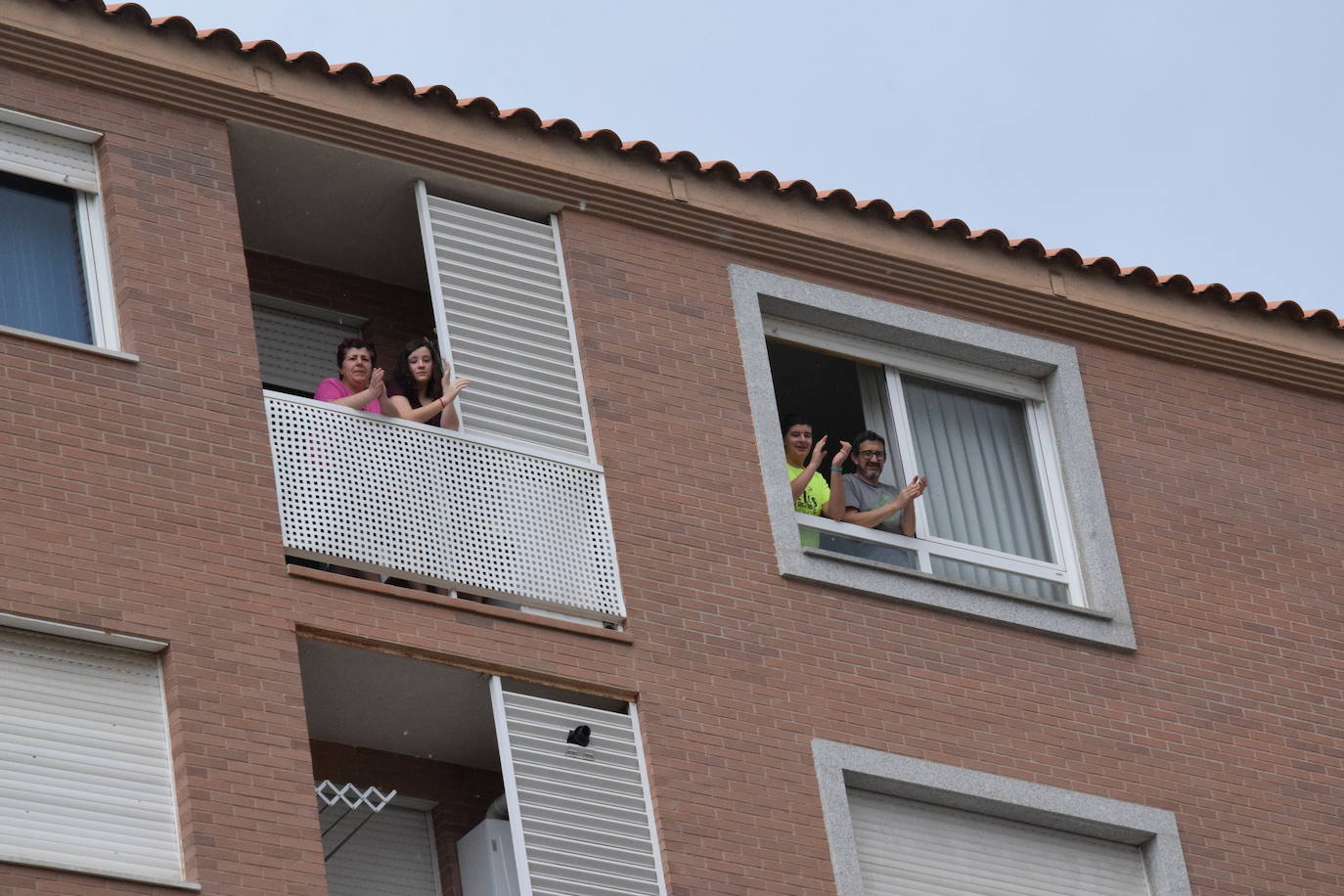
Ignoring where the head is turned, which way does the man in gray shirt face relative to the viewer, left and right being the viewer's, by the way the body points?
facing the viewer and to the right of the viewer

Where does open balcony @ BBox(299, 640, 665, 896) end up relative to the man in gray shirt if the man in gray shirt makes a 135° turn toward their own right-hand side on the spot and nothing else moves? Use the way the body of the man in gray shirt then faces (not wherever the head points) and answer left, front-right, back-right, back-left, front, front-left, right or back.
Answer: front-left

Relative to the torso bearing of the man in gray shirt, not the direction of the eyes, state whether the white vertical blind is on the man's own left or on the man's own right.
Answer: on the man's own left

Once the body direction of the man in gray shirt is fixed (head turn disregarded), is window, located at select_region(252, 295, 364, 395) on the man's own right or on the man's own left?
on the man's own right

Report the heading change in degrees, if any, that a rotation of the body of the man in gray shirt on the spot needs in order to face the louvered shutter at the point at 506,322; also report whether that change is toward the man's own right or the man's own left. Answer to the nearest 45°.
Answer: approximately 90° to the man's own right

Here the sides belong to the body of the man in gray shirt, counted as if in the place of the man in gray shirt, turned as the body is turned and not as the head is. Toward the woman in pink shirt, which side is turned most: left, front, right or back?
right
